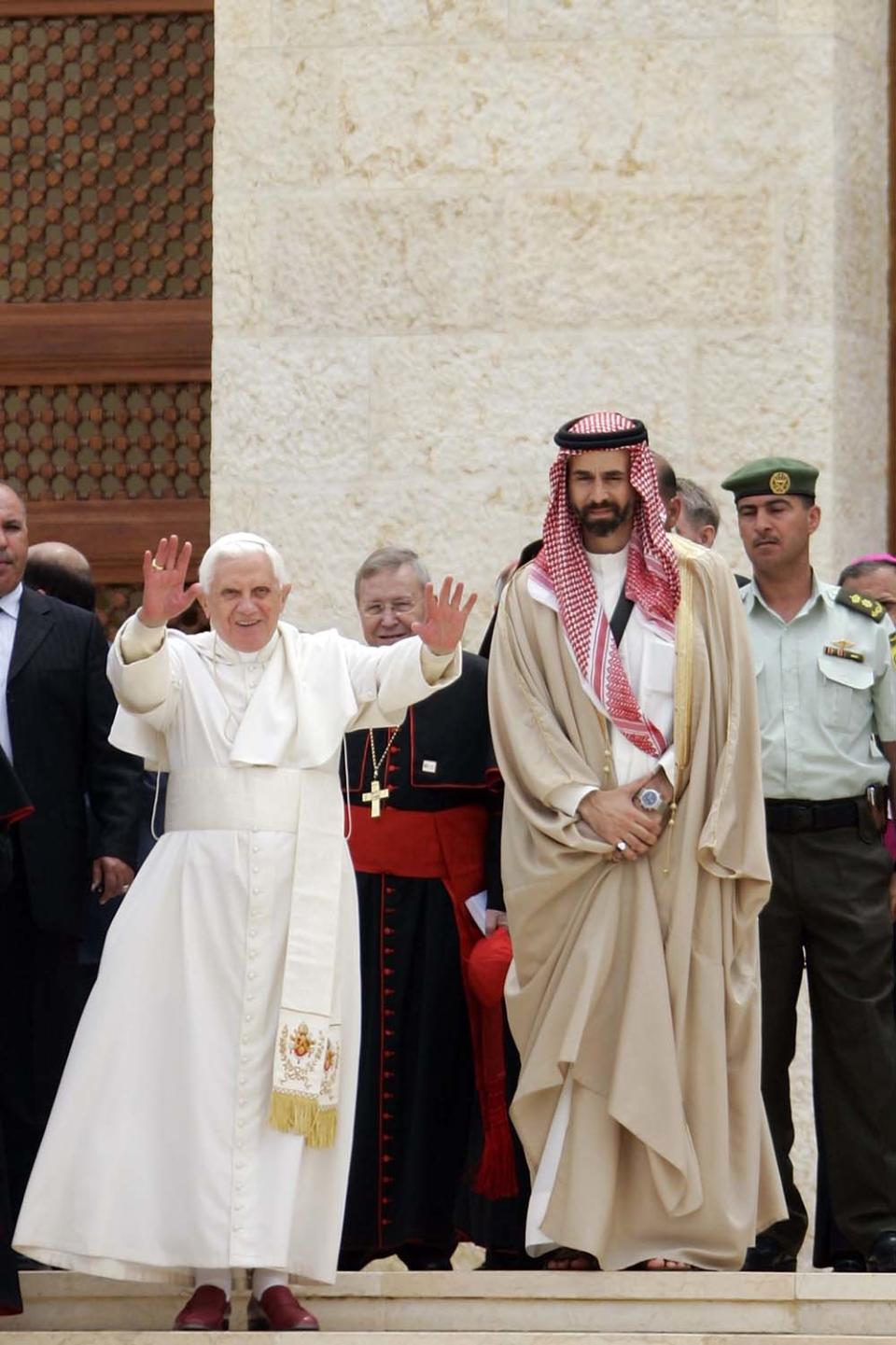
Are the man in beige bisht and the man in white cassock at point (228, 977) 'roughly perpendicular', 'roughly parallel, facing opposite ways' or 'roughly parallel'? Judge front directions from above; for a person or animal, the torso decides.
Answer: roughly parallel

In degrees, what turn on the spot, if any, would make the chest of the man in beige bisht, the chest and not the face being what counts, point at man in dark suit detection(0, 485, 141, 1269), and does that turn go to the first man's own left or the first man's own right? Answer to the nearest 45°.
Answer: approximately 90° to the first man's own right

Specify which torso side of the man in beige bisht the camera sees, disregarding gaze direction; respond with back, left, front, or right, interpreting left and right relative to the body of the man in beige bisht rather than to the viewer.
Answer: front

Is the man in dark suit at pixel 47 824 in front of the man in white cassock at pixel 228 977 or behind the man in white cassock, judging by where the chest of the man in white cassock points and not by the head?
behind

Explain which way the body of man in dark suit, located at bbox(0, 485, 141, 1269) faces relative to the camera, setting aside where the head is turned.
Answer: toward the camera

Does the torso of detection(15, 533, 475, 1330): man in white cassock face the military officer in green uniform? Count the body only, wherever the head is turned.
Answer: no

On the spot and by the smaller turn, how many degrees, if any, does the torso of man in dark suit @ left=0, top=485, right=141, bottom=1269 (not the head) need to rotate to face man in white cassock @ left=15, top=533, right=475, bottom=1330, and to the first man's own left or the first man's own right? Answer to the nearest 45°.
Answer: approximately 45° to the first man's own left

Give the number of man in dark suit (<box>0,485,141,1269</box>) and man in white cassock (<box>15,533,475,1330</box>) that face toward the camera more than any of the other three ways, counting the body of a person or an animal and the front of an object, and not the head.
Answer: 2

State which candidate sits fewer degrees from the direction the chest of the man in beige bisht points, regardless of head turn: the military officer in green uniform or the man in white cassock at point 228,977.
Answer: the man in white cassock

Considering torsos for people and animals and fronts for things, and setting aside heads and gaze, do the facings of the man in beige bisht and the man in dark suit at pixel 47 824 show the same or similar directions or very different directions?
same or similar directions

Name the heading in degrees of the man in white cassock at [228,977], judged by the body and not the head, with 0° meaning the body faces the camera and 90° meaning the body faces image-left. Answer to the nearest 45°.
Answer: approximately 0°

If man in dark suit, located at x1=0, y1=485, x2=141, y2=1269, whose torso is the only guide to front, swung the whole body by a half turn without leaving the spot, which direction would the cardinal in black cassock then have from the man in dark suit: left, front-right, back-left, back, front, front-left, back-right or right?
right

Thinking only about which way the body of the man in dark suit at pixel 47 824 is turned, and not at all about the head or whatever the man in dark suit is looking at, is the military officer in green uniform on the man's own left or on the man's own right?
on the man's own left

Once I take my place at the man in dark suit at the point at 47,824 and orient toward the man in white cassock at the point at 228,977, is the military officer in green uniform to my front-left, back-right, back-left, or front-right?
front-left

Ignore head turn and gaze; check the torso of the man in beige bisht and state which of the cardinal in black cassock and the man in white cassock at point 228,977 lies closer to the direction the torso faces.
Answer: the man in white cassock

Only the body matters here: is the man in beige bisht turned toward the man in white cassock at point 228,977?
no
